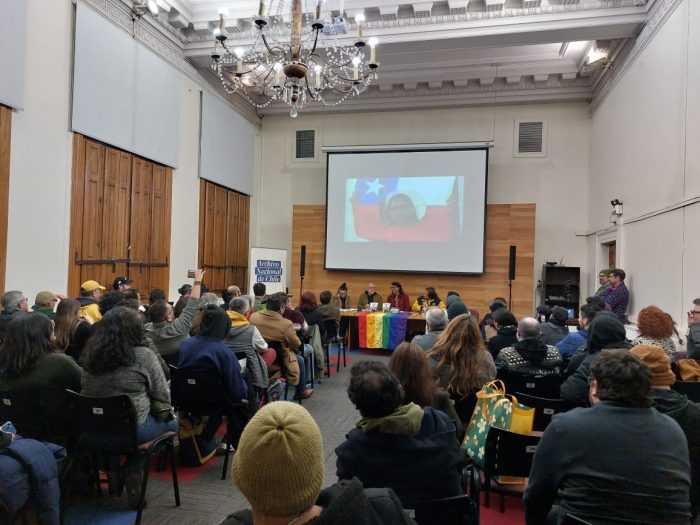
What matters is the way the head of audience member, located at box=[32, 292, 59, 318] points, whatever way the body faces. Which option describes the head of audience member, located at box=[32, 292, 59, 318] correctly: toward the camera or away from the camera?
away from the camera

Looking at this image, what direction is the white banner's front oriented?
toward the camera

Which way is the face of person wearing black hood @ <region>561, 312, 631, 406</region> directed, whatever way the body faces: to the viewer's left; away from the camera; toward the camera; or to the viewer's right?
away from the camera

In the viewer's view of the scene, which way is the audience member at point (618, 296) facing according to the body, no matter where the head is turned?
to the viewer's left

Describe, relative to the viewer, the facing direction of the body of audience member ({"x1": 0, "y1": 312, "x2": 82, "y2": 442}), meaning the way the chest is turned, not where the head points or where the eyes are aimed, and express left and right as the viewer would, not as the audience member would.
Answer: facing away from the viewer and to the right of the viewer

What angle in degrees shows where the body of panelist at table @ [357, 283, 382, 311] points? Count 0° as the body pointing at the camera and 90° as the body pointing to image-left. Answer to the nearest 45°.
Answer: approximately 0°

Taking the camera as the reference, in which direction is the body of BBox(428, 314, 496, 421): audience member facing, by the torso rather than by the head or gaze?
away from the camera

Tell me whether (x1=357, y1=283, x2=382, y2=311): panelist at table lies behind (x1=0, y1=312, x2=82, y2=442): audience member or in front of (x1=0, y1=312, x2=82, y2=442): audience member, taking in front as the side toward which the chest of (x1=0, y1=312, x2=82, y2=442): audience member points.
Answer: in front

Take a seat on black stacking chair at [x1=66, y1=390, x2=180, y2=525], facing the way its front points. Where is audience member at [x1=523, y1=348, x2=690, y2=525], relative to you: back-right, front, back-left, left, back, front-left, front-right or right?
right

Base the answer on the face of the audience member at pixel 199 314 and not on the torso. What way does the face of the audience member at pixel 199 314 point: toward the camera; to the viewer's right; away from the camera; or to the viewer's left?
away from the camera

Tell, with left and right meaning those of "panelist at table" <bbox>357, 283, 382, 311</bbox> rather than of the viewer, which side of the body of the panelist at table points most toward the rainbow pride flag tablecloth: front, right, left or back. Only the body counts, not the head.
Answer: front

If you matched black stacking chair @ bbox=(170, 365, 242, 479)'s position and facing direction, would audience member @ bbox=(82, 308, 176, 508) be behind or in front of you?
behind

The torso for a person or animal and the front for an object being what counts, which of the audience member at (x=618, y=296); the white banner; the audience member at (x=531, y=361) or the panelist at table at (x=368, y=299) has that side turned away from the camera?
the audience member at (x=531, y=361)

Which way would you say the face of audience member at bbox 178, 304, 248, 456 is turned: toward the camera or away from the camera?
away from the camera

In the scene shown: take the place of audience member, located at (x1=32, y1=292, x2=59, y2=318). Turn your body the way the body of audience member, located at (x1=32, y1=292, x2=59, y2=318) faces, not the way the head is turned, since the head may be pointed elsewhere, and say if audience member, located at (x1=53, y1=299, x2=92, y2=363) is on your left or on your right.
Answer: on your right

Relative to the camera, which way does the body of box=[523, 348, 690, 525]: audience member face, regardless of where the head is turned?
away from the camera
